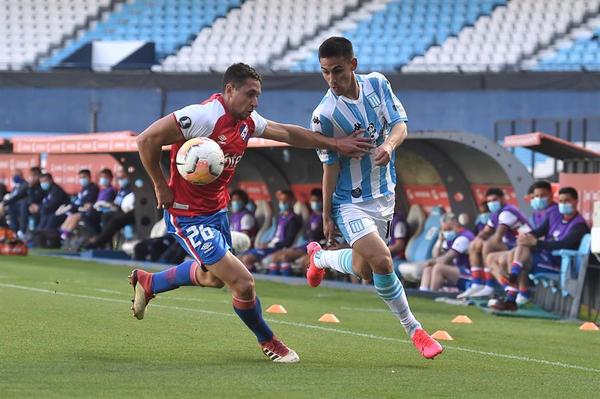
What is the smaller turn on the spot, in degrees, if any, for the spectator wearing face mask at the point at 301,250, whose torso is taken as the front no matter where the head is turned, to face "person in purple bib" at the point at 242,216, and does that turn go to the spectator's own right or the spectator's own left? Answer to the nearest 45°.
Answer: approximately 90° to the spectator's own right

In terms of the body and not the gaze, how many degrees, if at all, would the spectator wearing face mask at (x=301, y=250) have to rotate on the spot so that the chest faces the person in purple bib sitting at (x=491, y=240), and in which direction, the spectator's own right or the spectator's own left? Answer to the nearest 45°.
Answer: approximately 90° to the spectator's own left

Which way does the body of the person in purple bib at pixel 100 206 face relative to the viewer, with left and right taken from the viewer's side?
facing the viewer and to the left of the viewer

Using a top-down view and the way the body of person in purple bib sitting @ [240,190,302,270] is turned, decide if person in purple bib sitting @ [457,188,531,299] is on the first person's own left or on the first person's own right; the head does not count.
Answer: on the first person's own left

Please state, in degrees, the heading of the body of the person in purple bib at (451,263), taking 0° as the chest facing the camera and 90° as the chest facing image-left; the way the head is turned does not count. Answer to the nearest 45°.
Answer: approximately 45°

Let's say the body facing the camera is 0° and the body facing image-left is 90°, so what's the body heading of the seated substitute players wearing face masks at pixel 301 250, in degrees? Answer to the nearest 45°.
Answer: approximately 45°

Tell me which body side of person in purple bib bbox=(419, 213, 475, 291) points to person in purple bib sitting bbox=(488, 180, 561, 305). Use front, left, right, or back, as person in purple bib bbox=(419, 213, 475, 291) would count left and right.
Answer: left

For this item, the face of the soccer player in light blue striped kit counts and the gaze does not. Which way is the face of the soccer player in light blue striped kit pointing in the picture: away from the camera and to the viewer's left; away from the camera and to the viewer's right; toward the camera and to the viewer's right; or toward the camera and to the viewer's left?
toward the camera and to the viewer's left

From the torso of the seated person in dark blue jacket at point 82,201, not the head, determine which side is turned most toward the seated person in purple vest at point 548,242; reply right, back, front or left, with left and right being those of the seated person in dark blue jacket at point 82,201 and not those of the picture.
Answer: left
